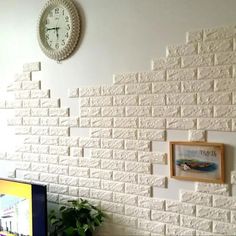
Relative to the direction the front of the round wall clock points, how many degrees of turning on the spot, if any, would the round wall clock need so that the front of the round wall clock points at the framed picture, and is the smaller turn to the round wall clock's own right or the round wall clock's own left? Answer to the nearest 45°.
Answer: approximately 90° to the round wall clock's own left

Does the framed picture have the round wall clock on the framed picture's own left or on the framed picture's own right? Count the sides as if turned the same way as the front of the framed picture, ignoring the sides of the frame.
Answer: on the framed picture's own right

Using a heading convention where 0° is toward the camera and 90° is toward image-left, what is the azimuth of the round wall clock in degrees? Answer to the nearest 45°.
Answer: approximately 45°

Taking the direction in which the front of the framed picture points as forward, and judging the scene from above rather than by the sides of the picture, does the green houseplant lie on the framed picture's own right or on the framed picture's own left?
on the framed picture's own right
